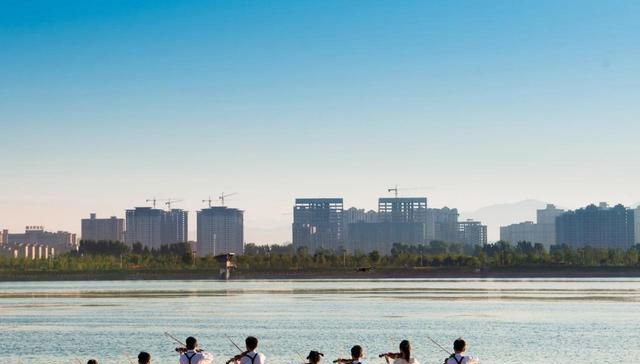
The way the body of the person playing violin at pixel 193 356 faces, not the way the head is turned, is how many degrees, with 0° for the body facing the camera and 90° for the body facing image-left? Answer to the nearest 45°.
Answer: approximately 180°
